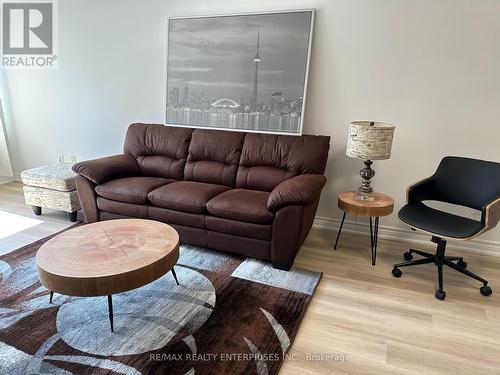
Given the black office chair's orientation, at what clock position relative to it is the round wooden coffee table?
The round wooden coffee table is roughly at 12 o'clock from the black office chair.

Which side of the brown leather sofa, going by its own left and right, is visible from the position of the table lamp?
left

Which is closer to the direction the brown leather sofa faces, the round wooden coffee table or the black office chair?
the round wooden coffee table

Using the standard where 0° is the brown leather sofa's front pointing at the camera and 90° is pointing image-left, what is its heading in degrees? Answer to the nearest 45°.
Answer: approximately 45°

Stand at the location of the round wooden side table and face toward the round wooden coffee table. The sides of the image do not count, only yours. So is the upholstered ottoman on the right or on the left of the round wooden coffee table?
right

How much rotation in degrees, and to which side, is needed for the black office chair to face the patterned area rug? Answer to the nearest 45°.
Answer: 0° — it already faces it

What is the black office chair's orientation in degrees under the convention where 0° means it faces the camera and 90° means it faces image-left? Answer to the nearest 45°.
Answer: approximately 45°
